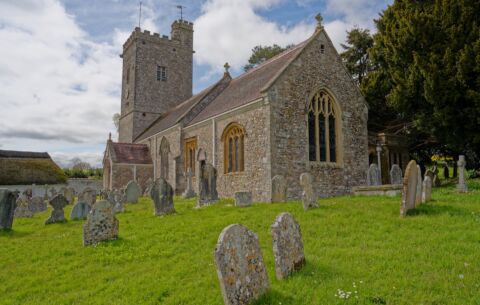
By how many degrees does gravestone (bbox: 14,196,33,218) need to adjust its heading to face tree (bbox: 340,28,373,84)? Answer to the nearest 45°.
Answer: approximately 90° to its left

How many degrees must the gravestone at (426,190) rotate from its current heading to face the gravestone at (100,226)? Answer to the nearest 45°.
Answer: approximately 90° to its right

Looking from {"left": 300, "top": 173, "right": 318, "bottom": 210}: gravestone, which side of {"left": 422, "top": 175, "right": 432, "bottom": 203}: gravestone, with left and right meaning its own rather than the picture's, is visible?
right

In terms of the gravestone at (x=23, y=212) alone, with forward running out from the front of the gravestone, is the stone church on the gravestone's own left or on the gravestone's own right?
on the gravestone's own left

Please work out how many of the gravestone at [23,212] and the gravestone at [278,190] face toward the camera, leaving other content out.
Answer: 2

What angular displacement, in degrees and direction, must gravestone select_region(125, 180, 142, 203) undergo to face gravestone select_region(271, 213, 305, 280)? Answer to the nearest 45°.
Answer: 0° — it already faces it

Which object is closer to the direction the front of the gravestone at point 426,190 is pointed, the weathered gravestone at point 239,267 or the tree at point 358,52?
the weathered gravestone

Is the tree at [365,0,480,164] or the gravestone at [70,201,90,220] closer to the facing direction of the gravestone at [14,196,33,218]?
the gravestone

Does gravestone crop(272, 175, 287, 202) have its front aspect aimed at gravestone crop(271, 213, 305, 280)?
yes

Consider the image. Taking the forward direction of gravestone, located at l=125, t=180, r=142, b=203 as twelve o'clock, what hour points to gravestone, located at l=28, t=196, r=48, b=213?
gravestone, located at l=28, t=196, r=48, b=213 is roughly at 3 o'clock from gravestone, located at l=125, t=180, r=142, b=203.

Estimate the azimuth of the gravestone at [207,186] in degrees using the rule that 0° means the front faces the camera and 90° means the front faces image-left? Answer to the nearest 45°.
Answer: approximately 315°
